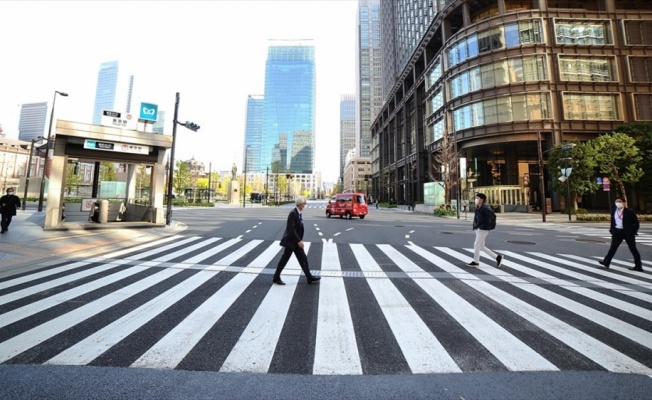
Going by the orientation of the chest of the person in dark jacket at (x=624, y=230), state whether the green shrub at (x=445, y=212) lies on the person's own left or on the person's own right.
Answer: on the person's own right

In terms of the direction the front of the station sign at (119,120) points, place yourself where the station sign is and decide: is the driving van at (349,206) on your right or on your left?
on your left

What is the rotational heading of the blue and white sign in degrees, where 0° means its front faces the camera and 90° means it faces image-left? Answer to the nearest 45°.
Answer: approximately 0°

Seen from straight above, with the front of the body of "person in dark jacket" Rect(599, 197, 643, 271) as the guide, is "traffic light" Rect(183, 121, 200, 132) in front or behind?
in front
